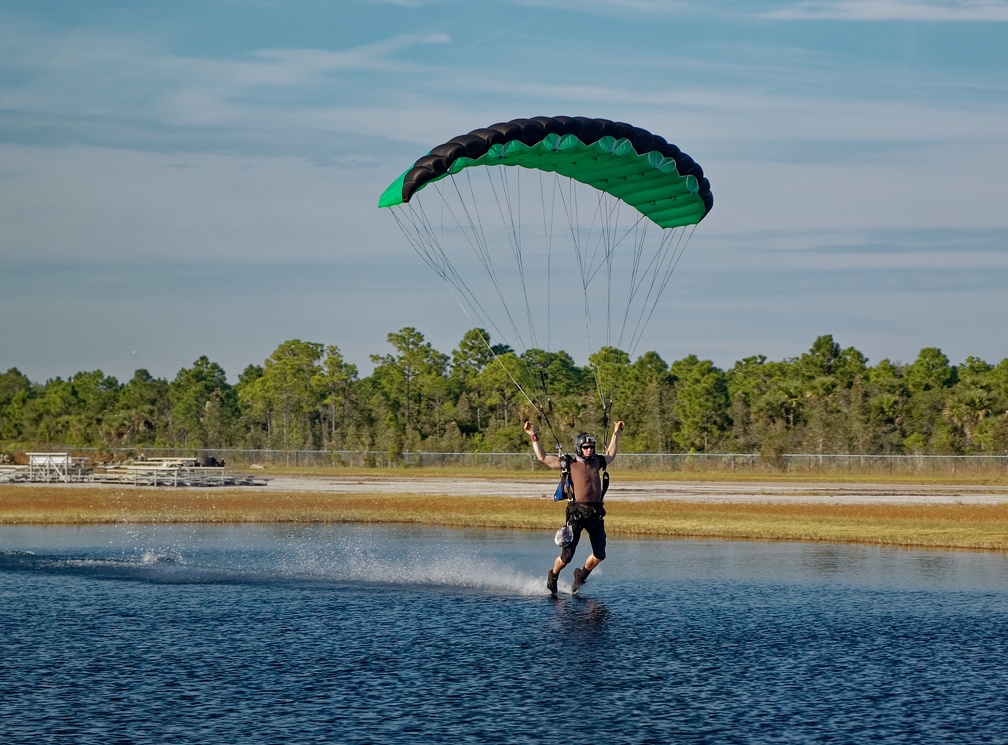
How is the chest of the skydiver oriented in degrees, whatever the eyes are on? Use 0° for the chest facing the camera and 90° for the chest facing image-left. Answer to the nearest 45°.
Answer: approximately 315°
